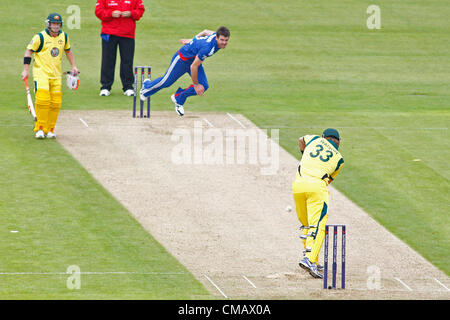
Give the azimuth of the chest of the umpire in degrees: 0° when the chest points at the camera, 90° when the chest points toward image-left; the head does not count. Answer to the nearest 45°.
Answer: approximately 0°

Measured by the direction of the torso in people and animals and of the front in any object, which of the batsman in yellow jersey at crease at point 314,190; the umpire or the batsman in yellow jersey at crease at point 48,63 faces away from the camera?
the batsman in yellow jersey at crease at point 314,190

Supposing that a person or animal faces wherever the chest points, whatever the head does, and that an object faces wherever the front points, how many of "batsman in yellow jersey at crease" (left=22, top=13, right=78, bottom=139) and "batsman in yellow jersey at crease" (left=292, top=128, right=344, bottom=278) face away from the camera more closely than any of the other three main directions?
1

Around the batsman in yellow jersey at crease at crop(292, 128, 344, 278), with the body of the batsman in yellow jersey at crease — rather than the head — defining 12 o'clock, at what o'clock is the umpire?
The umpire is roughly at 11 o'clock from the batsman in yellow jersey at crease.

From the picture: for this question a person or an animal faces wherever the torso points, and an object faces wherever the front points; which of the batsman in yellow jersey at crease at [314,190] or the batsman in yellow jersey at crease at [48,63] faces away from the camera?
the batsman in yellow jersey at crease at [314,190]

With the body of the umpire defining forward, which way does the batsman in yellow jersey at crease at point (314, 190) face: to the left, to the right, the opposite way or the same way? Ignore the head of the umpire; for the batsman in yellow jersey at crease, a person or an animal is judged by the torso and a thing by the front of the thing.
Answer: the opposite way

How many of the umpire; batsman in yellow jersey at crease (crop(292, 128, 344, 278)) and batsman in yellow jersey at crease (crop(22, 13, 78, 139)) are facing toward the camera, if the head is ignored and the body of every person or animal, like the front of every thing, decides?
2

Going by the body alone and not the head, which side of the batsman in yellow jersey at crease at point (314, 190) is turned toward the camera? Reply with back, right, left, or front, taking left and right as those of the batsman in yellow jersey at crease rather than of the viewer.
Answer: back
